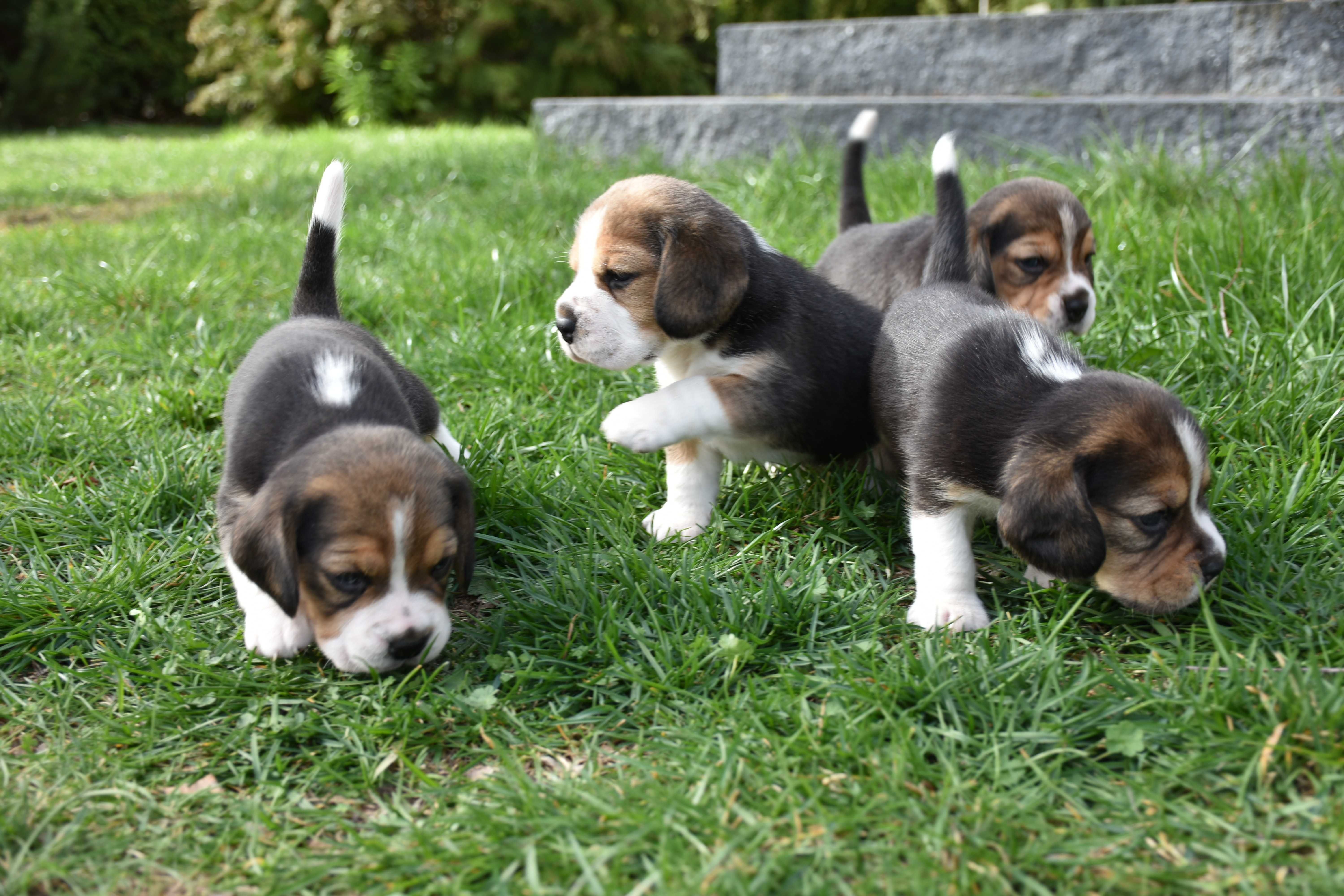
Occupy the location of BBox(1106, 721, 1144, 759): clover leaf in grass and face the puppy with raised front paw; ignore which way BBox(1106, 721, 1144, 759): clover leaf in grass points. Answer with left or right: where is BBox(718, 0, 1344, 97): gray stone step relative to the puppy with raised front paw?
right

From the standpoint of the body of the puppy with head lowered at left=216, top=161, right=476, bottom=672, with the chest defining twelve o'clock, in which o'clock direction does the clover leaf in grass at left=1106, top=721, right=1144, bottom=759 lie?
The clover leaf in grass is roughly at 10 o'clock from the puppy with head lowered.

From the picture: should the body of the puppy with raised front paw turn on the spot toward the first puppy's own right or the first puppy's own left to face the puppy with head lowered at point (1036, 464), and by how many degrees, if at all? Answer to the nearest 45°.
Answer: approximately 135° to the first puppy's own left

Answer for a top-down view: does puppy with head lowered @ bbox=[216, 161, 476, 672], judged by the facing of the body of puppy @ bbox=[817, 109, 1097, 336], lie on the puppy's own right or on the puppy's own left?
on the puppy's own right

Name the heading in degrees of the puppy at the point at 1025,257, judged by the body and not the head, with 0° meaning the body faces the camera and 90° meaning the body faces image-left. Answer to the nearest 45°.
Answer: approximately 315°

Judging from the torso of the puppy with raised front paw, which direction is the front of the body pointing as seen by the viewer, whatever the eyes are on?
to the viewer's left

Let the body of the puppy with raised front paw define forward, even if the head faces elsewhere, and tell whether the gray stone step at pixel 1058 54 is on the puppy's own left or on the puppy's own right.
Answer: on the puppy's own right

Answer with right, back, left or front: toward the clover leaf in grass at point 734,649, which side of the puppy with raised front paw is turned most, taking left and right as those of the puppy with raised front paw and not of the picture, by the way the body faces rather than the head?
left

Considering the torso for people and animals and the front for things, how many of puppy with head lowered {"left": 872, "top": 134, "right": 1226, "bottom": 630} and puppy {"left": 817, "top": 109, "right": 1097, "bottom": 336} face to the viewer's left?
0
